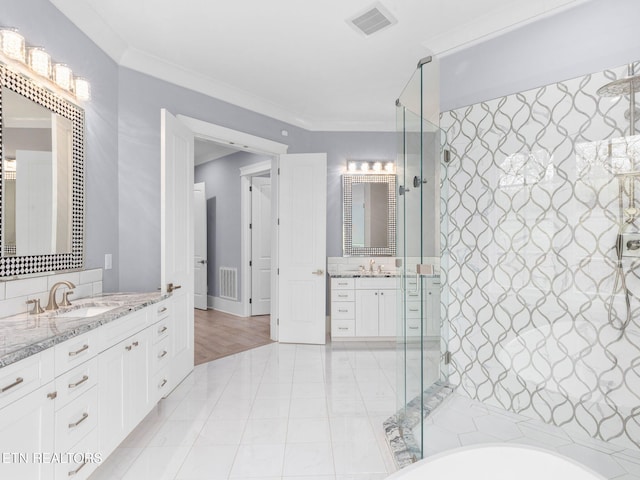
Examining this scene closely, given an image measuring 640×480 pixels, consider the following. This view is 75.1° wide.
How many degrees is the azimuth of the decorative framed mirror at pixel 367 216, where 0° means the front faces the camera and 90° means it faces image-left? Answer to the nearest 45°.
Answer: approximately 0°

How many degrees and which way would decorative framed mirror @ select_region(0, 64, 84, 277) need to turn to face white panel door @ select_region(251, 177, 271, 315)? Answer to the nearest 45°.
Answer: approximately 90° to its left

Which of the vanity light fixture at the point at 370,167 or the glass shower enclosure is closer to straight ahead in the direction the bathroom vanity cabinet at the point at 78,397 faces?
the glass shower enclosure

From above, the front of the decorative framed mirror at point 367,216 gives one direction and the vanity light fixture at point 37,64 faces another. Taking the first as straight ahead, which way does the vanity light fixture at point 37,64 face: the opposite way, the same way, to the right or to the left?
to the left

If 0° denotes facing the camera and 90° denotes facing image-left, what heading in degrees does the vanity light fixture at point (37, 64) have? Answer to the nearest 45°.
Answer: approximately 315°

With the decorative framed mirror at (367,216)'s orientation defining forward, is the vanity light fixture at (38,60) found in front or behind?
in front

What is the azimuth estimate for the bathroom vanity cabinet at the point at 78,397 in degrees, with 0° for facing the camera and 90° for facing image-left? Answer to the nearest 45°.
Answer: approximately 315°

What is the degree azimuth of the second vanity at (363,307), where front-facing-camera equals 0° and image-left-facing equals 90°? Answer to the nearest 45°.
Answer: approximately 0°

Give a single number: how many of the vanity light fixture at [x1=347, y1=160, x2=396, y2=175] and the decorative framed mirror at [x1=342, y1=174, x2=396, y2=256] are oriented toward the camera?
2
